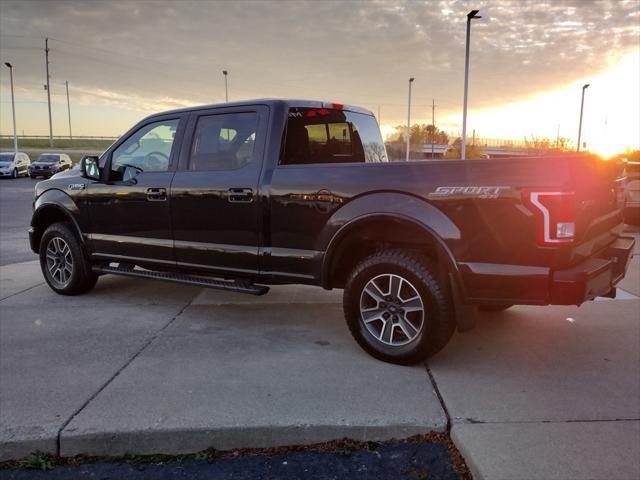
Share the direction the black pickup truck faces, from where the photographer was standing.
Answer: facing away from the viewer and to the left of the viewer

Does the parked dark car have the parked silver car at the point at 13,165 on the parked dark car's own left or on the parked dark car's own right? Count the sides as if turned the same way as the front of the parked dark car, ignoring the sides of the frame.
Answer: on the parked dark car's own right

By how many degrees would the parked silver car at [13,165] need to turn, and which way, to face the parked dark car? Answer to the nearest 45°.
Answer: approximately 90° to its left

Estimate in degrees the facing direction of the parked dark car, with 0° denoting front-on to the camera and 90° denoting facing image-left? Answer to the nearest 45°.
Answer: approximately 45°

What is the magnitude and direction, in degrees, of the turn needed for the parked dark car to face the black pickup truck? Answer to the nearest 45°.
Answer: approximately 45° to its left

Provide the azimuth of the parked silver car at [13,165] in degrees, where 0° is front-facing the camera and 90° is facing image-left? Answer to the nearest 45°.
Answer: approximately 45°

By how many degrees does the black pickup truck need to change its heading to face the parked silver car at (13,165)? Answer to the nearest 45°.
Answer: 0° — it already faces it

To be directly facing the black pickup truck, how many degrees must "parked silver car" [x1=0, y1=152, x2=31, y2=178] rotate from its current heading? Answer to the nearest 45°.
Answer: approximately 45° to its left
